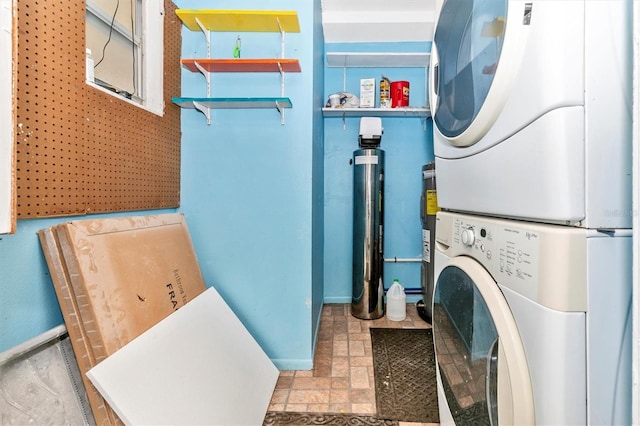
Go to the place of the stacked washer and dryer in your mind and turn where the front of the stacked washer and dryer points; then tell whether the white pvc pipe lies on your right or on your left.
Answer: on your right

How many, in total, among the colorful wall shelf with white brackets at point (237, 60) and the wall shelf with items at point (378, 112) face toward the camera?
2

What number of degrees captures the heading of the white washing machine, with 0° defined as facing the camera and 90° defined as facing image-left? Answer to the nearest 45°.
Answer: approximately 45°

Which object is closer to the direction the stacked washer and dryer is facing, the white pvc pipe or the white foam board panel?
the white foam board panel
